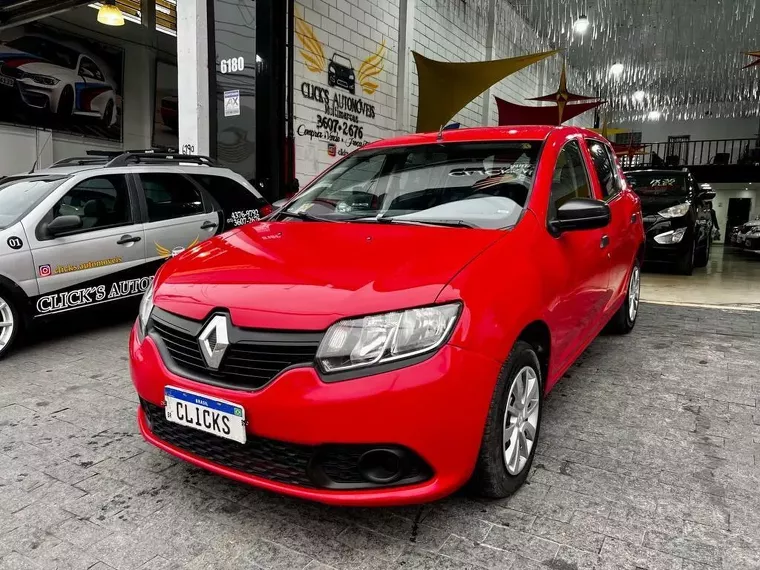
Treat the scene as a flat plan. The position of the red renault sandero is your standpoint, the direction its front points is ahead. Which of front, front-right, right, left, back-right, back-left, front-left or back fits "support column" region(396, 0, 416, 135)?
back-right

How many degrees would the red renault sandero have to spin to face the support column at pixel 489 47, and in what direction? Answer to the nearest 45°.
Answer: approximately 135° to its right

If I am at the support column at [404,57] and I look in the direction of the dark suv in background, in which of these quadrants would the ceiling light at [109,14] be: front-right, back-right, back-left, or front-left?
back-right

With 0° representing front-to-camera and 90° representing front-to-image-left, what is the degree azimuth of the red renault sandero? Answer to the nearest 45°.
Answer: approximately 45°

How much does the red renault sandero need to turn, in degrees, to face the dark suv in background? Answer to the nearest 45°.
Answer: approximately 180°

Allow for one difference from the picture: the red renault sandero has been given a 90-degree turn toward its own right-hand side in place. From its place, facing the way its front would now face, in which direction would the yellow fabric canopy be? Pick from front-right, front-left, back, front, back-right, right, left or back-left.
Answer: front-right

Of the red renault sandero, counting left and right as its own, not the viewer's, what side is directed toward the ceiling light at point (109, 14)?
right
